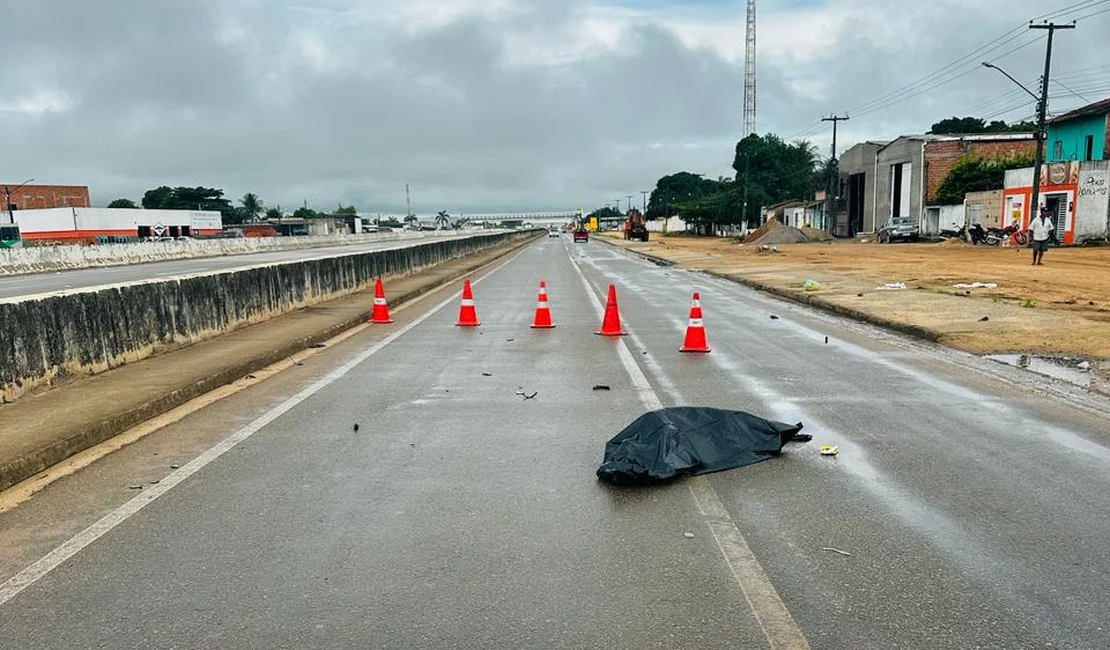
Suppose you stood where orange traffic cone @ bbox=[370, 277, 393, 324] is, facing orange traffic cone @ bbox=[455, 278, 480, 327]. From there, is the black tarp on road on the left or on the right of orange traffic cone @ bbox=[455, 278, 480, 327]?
right

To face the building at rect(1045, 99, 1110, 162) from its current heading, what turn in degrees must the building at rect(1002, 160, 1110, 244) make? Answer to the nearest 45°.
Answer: approximately 135° to its right

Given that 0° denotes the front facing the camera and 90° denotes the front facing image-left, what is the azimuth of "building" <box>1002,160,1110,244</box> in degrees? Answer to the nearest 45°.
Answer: approximately 45°

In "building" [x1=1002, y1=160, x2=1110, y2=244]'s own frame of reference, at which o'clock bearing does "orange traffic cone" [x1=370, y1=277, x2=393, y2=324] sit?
The orange traffic cone is roughly at 11 o'clock from the building.

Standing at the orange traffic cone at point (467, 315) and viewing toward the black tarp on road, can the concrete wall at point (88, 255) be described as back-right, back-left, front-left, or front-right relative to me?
back-right

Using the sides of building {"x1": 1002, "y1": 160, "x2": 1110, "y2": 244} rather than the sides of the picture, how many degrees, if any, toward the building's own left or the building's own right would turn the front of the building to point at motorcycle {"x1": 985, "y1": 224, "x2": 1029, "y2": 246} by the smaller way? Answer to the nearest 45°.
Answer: approximately 45° to the building's own right

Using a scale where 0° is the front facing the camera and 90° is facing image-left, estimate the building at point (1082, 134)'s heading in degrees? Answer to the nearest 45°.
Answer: approximately 45°

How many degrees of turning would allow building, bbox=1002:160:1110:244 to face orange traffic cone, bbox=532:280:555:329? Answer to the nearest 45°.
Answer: approximately 45° to its left
